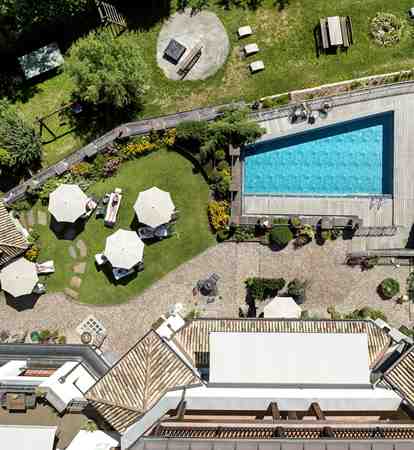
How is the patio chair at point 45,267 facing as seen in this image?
to the viewer's left

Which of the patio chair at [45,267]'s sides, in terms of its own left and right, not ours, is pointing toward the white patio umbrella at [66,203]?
left
